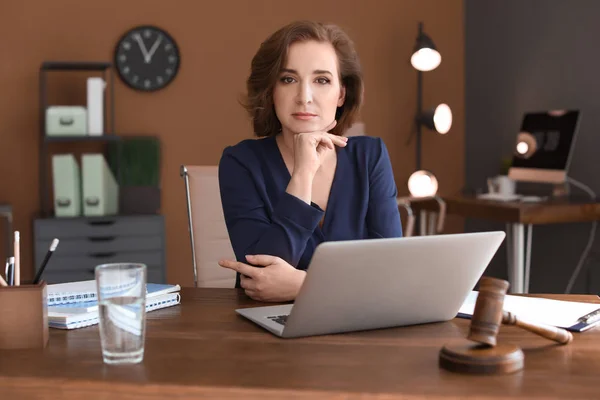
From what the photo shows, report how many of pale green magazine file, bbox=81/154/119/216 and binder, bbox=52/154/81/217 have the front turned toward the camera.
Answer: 2

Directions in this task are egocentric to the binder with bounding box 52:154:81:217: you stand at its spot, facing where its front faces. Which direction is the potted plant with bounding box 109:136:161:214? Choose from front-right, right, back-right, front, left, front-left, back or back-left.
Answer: back-left

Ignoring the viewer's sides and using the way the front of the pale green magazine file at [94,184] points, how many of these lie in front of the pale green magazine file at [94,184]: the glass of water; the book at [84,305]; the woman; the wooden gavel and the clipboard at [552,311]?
5

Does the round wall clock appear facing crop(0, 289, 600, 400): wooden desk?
yes

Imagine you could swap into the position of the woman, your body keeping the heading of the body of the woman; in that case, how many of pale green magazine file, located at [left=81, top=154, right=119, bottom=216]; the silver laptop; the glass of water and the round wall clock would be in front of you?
2

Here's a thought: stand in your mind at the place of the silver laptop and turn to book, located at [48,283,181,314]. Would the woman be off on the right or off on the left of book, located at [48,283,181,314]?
right

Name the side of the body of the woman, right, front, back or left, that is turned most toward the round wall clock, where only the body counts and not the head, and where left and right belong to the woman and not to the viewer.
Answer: back

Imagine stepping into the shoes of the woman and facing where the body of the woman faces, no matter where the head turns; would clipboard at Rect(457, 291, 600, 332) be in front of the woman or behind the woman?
in front
